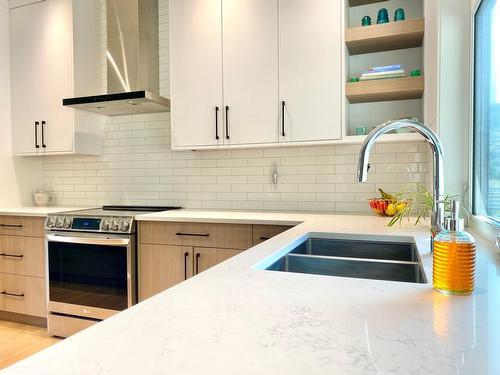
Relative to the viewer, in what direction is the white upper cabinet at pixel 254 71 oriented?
toward the camera

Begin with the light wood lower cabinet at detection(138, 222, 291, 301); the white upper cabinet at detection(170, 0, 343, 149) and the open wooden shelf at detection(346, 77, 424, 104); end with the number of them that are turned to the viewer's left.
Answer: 0

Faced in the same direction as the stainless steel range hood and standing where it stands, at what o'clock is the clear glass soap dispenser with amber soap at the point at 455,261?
The clear glass soap dispenser with amber soap is roughly at 10 o'clock from the stainless steel range hood.

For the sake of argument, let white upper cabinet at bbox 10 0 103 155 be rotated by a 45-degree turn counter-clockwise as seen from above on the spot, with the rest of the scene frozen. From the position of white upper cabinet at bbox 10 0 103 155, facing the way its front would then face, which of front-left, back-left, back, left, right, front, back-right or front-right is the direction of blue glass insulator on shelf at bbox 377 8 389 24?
front-left

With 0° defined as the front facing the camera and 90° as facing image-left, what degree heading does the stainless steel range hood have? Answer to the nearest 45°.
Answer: approximately 45°

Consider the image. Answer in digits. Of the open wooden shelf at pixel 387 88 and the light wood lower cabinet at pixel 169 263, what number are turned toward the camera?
2

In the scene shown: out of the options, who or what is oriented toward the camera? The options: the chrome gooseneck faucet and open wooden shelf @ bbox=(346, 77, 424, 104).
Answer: the open wooden shelf

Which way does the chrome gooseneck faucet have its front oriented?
to the viewer's left

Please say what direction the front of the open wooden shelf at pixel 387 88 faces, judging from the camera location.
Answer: facing the viewer

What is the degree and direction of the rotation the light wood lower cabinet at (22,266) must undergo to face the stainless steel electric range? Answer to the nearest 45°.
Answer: approximately 90° to its left

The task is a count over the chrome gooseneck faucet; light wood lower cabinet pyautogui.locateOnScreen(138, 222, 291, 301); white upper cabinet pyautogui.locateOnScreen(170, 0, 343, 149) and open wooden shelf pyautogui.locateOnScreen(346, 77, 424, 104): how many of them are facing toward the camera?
3

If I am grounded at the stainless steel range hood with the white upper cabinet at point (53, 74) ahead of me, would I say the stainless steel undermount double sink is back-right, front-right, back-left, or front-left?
back-left

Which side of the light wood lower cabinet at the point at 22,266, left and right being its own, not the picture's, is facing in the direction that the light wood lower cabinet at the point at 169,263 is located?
left

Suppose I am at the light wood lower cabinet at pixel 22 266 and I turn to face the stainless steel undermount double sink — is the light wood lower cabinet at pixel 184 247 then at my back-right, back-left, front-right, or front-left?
front-left

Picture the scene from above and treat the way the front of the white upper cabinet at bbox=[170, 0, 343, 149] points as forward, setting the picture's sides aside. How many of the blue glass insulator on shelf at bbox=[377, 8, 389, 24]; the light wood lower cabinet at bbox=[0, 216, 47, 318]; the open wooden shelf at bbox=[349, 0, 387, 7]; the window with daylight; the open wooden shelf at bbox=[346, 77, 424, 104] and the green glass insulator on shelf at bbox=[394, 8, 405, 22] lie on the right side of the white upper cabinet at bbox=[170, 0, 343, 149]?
1

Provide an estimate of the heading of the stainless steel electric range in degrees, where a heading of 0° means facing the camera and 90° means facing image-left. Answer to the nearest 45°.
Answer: approximately 45°

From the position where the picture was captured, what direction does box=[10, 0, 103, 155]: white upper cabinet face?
facing the viewer and to the left of the viewer
